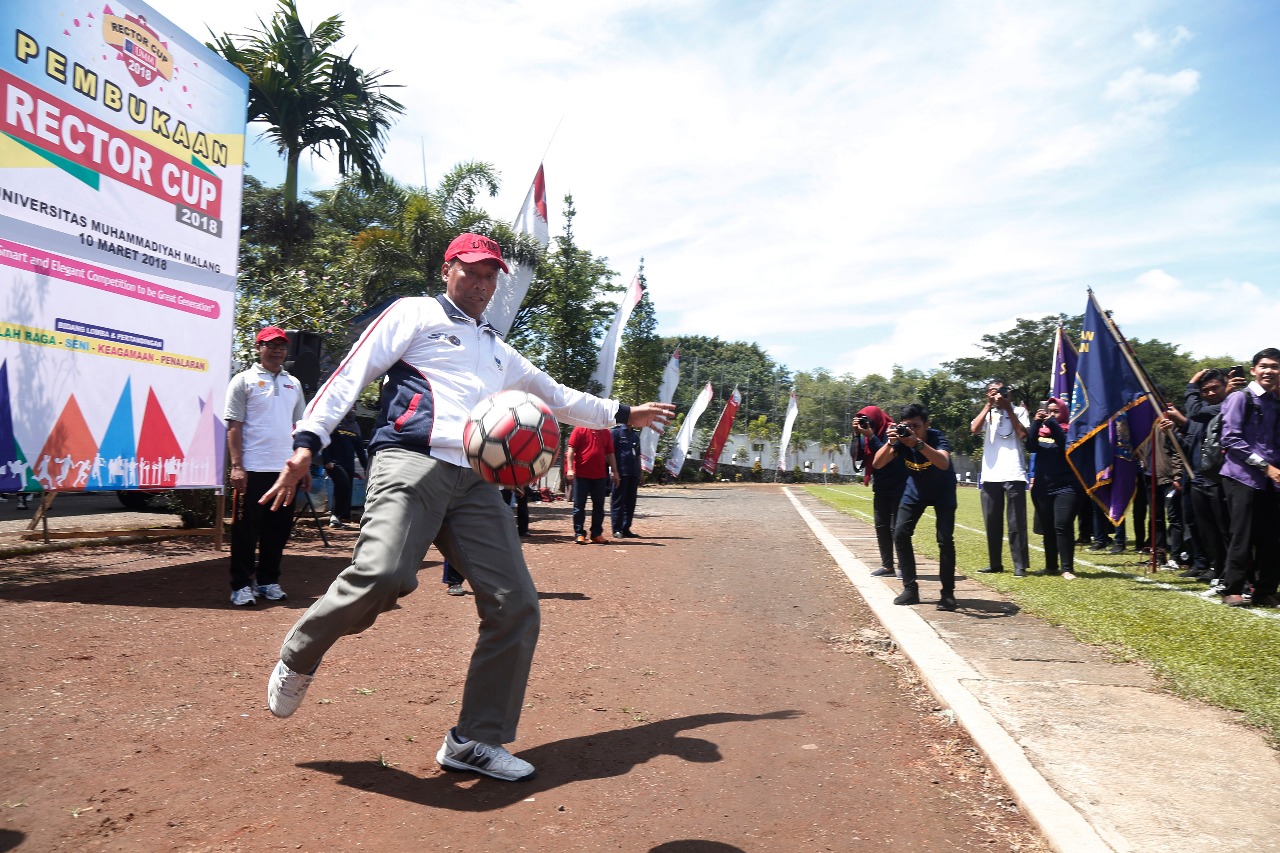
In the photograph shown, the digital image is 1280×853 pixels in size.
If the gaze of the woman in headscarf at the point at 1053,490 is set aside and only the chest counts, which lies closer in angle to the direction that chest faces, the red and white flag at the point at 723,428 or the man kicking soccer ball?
the man kicking soccer ball

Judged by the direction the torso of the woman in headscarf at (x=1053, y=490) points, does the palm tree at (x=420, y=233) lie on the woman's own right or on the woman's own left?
on the woman's own right

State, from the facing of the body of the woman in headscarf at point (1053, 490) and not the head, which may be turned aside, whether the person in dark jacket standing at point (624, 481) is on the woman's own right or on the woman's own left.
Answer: on the woman's own right

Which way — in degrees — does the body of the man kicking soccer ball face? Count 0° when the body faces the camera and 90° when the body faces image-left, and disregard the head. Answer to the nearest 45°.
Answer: approximately 315°

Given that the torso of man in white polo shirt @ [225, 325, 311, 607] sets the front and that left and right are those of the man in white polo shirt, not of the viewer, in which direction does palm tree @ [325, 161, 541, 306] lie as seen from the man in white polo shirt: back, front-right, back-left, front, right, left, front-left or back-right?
back-left

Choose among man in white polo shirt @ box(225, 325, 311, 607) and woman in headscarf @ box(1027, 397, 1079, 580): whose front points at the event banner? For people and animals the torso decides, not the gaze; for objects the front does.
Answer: the woman in headscarf

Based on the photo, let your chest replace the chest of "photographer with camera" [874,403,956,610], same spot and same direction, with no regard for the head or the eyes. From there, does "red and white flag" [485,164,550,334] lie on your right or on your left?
on your right

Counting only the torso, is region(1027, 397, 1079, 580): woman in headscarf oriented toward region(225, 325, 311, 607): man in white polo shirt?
yes

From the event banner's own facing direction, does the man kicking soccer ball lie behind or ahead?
ahead

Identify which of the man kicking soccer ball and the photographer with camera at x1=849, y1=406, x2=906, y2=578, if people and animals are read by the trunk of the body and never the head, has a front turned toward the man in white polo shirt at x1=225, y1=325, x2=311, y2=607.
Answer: the photographer with camera

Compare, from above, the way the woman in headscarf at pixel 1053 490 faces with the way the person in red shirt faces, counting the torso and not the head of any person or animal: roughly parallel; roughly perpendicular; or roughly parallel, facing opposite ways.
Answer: roughly perpendicular

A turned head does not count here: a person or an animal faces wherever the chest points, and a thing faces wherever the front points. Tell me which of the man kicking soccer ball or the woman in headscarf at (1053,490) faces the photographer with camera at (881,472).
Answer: the woman in headscarf

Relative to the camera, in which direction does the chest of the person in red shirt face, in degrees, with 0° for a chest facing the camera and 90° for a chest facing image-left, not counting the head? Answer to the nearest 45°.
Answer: approximately 0°

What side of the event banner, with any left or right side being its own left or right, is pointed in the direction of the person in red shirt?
left

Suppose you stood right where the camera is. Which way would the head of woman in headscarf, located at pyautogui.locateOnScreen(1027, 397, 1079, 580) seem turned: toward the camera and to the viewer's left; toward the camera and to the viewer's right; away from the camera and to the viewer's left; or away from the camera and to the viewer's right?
toward the camera and to the viewer's left

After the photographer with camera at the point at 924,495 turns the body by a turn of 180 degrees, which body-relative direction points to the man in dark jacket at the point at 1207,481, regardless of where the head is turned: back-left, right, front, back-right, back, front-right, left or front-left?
front

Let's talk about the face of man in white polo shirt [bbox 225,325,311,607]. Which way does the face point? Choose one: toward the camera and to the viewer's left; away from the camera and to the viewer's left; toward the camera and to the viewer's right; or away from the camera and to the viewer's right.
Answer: toward the camera and to the viewer's right

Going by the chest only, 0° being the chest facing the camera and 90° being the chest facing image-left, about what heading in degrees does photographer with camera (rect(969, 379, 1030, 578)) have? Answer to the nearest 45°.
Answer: approximately 0°
